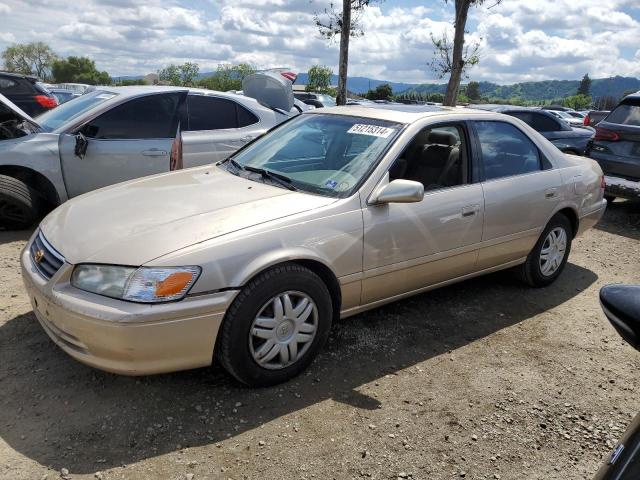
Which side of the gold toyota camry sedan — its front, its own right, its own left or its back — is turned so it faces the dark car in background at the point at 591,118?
back

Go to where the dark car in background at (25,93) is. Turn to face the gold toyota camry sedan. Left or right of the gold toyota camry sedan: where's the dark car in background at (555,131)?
left

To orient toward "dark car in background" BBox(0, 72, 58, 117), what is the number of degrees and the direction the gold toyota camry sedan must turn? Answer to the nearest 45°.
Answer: approximately 90° to its right

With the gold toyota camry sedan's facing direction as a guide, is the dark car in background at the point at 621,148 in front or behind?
behind

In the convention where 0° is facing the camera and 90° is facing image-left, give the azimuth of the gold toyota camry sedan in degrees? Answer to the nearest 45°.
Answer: approximately 45°

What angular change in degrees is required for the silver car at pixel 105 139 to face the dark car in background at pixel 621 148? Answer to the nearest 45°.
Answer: approximately 135° to its left

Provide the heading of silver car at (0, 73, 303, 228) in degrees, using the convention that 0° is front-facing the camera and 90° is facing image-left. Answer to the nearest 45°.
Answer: approximately 45°

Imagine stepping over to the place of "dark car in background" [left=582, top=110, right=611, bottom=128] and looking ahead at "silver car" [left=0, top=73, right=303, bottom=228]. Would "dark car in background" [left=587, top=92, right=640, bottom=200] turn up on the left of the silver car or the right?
left

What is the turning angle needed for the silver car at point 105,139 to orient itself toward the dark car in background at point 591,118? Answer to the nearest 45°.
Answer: approximately 135° to its right

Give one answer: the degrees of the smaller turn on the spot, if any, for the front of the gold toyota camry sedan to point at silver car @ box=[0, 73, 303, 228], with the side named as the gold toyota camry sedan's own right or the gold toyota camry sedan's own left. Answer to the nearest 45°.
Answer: approximately 90° to the gold toyota camry sedan's own right

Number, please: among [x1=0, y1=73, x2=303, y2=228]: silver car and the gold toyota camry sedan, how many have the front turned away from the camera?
0
